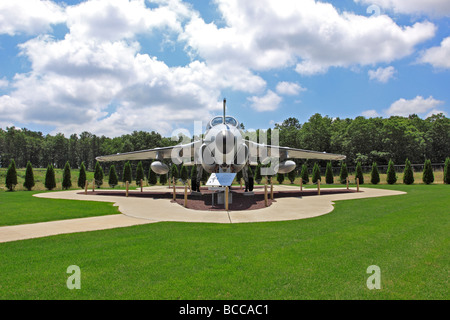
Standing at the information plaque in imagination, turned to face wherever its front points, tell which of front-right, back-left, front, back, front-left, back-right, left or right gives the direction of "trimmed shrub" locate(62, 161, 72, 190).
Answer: back-right

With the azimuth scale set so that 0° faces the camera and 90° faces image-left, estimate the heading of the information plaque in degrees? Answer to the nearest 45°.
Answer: approximately 0°

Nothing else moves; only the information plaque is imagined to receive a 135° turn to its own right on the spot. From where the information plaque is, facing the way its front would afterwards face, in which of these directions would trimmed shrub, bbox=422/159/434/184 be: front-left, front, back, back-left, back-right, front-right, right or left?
right

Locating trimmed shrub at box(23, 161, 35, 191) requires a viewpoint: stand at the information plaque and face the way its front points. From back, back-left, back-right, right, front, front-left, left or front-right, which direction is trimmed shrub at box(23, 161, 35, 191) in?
back-right

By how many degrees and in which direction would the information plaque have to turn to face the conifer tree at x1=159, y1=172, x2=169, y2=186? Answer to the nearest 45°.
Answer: approximately 180°
